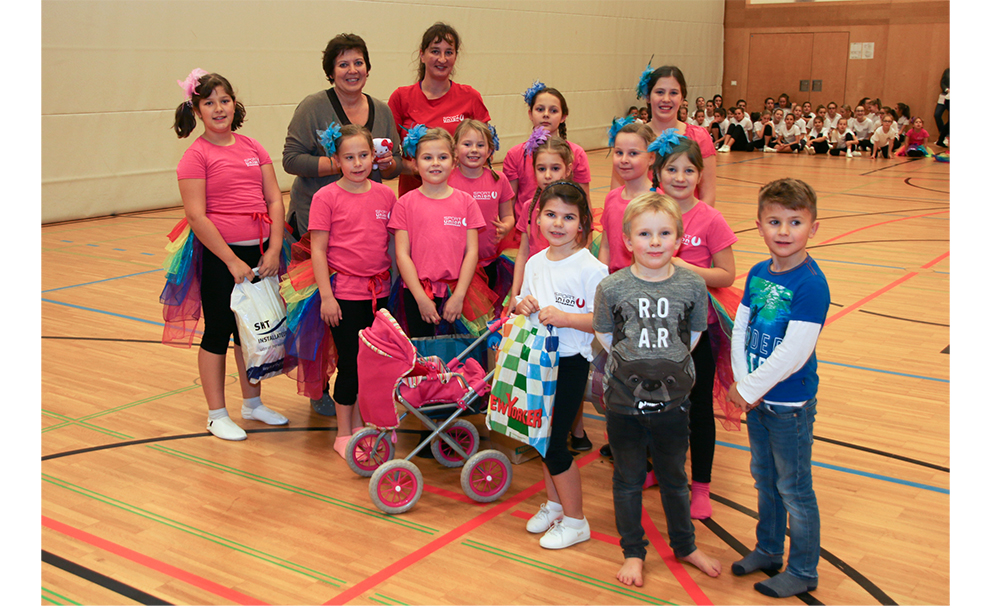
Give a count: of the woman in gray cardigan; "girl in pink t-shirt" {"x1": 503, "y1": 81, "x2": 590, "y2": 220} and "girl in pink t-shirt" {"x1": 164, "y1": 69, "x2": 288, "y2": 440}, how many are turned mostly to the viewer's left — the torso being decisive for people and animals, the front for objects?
0

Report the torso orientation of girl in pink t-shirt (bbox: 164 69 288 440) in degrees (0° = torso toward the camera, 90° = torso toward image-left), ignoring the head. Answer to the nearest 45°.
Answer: approximately 315°

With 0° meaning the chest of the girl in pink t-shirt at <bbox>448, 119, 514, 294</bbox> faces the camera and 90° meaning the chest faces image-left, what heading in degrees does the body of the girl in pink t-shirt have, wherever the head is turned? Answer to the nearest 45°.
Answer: approximately 45°

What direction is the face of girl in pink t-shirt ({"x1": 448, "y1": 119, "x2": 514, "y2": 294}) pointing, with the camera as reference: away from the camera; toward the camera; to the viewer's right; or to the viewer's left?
toward the camera

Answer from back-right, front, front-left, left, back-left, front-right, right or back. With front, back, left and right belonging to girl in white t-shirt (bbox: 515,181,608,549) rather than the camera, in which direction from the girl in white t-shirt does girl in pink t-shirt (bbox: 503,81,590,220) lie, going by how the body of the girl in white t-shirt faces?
back-right

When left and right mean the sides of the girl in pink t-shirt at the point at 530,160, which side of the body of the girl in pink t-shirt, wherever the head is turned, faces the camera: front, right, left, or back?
front

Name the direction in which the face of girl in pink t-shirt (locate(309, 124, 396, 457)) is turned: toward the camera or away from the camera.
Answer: toward the camera

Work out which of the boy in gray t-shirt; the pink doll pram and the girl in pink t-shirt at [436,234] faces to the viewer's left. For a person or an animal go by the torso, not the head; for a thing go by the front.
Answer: the pink doll pram

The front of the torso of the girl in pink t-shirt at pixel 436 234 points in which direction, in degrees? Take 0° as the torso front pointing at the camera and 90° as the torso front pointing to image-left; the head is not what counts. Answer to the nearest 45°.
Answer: approximately 0°

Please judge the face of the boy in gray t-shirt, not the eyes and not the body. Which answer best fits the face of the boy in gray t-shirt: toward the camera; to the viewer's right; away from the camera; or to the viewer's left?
toward the camera

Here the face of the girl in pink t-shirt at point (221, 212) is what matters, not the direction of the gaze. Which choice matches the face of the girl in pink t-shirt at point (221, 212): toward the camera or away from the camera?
toward the camera

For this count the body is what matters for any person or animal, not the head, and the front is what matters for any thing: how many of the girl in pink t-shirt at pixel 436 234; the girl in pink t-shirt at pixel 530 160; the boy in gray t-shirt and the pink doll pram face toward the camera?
3

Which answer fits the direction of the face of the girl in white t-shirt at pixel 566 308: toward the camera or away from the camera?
toward the camera

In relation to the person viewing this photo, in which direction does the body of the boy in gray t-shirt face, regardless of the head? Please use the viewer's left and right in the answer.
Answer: facing the viewer

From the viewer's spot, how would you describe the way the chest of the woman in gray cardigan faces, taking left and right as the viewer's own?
facing the viewer and to the right of the viewer
